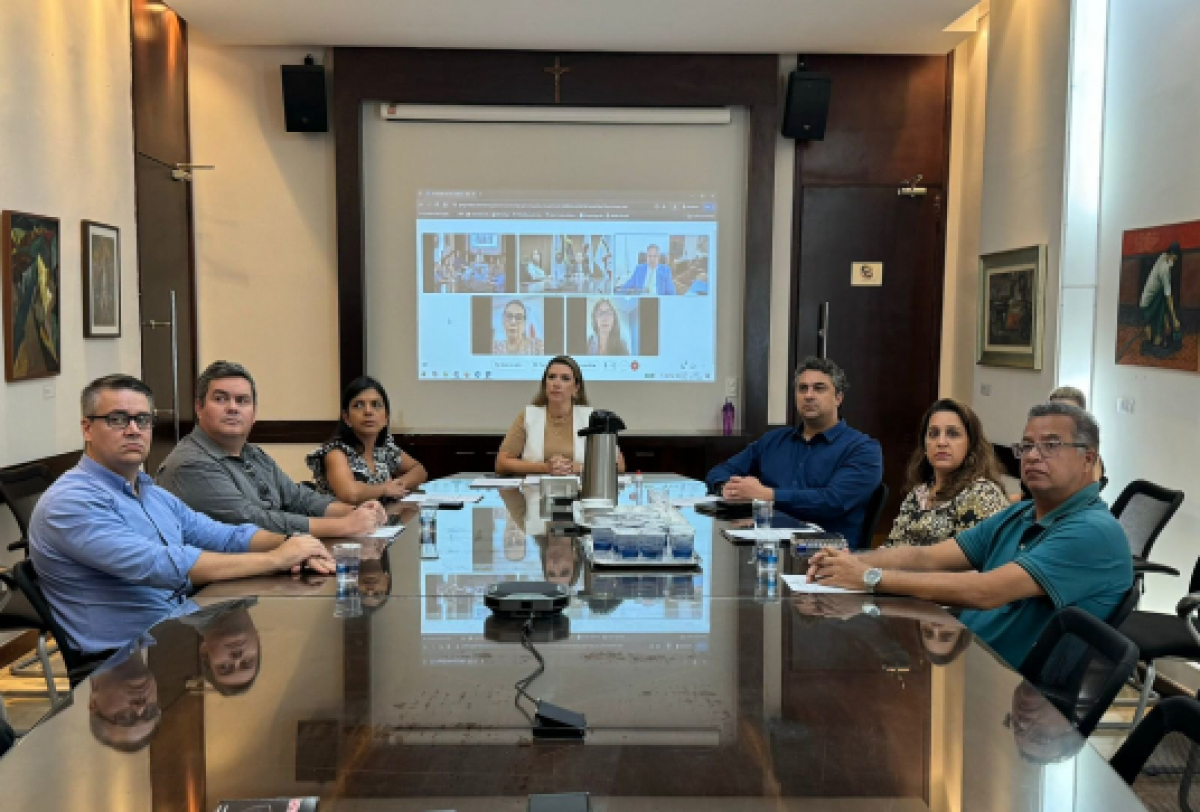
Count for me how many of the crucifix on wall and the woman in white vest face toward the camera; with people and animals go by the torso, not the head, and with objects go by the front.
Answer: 2

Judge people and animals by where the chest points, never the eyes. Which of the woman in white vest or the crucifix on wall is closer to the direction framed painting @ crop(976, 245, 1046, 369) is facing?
the woman in white vest

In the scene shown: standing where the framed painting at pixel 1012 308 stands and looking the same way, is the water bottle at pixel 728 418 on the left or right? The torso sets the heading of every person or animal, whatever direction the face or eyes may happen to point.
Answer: on its right

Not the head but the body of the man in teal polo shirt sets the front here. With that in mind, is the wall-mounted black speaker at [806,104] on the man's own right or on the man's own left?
on the man's own right

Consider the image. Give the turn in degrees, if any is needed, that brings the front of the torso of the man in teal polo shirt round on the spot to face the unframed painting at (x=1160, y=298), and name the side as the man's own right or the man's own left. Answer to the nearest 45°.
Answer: approximately 135° to the man's own right

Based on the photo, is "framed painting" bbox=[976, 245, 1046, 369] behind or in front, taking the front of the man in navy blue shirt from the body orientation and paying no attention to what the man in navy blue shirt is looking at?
behind

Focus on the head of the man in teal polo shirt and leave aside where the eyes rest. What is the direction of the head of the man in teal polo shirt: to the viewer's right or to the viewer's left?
to the viewer's left

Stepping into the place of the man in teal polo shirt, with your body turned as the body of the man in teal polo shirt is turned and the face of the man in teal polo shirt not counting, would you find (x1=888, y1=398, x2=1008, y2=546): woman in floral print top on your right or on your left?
on your right

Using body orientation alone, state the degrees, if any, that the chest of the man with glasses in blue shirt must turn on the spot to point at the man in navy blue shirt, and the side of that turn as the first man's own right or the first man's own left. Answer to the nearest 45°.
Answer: approximately 45° to the first man's own left

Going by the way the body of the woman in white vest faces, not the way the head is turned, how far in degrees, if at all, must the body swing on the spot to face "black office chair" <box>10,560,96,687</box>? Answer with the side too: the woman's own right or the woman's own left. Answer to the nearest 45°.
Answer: approximately 45° to the woman's own right

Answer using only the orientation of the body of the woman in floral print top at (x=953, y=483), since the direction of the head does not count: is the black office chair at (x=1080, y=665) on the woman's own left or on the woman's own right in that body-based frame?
on the woman's own left

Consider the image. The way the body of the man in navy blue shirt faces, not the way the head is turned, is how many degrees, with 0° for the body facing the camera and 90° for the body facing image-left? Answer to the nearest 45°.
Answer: approximately 45°
